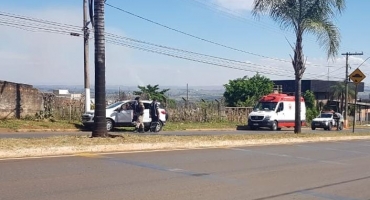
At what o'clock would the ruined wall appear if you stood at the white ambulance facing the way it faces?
The ruined wall is roughly at 12 o'clock from the white ambulance.

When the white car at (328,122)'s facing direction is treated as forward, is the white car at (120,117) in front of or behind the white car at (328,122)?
in front

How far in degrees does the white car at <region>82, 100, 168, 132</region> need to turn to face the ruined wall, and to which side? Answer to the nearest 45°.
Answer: approximately 45° to its right

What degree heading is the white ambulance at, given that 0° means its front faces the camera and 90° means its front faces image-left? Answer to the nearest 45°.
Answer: approximately 45°

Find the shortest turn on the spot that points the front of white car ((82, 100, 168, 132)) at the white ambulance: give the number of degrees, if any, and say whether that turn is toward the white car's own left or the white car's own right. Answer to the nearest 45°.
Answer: approximately 180°

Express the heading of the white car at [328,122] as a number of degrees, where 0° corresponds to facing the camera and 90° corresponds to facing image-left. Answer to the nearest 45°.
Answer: approximately 45°

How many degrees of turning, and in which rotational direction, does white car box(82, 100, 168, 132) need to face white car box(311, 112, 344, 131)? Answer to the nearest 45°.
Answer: approximately 180°

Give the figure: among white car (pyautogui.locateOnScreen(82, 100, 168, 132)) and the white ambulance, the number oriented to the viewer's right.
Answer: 0

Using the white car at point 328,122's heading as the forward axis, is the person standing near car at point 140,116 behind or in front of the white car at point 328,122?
in front

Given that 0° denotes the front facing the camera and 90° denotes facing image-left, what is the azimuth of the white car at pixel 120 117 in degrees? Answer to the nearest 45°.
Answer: approximately 45°
